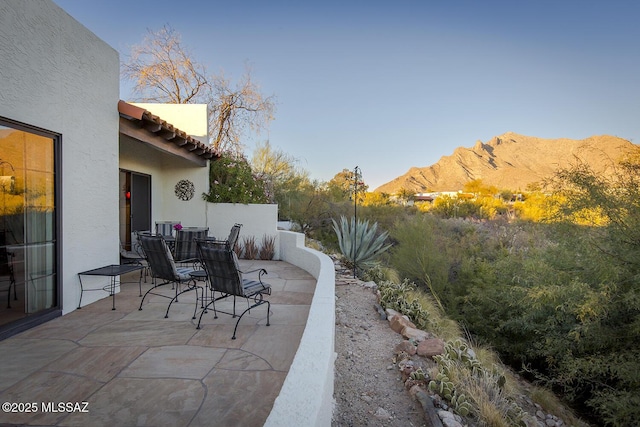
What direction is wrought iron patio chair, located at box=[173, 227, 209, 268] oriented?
away from the camera

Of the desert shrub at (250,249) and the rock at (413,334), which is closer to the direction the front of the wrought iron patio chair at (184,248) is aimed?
the desert shrub

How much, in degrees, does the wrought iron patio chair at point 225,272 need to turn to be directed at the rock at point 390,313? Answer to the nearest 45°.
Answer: approximately 45° to its right

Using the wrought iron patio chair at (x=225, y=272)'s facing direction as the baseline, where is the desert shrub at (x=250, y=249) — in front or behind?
in front

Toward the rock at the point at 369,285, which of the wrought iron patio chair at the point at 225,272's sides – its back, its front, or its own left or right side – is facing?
front

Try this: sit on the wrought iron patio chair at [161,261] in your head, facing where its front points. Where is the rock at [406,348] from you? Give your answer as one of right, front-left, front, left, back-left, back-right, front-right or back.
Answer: right

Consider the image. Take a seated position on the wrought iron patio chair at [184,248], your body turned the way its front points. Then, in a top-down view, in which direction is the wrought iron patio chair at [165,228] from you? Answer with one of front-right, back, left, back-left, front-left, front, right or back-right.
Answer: front

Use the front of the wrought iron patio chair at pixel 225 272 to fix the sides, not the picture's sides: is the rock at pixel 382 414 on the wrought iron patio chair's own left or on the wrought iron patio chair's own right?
on the wrought iron patio chair's own right

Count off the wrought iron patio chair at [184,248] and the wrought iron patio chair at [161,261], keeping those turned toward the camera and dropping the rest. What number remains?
0

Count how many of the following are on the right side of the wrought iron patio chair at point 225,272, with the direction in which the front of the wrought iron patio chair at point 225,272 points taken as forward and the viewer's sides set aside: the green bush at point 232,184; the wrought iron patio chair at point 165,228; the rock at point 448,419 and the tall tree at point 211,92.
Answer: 1

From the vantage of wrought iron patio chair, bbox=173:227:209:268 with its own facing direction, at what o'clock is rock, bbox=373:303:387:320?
The rock is roughly at 4 o'clock from the wrought iron patio chair.

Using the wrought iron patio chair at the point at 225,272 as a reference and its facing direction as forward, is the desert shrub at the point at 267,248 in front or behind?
in front

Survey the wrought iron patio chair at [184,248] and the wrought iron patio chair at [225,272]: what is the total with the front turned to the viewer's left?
0

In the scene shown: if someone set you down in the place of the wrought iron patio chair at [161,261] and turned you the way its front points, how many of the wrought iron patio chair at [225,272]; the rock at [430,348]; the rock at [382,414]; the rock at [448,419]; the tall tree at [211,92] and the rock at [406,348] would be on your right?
5

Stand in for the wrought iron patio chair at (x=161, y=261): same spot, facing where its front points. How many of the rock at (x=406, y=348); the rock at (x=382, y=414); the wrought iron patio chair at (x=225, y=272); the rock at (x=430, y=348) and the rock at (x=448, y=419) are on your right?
5

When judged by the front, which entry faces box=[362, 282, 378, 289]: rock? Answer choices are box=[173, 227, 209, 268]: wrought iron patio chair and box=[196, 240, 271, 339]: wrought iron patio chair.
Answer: box=[196, 240, 271, 339]: wrought iron patio chair

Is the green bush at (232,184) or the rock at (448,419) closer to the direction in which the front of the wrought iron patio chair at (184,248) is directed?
the green bush

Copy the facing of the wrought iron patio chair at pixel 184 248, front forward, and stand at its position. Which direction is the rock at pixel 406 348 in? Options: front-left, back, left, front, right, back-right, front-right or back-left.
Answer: back-right

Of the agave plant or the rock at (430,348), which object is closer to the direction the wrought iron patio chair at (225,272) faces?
the agave plant

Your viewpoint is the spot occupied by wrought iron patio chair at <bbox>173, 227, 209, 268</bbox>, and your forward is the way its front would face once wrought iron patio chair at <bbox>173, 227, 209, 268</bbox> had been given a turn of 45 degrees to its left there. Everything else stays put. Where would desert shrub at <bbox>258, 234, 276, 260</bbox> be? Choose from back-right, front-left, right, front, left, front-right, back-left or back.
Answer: right

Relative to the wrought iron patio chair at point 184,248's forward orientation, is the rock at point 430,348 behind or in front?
behind
